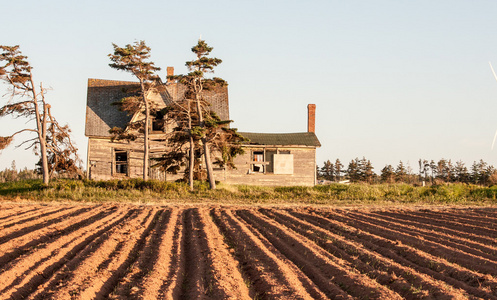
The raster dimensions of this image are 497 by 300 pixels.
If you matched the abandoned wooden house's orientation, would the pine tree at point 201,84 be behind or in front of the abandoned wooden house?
in front

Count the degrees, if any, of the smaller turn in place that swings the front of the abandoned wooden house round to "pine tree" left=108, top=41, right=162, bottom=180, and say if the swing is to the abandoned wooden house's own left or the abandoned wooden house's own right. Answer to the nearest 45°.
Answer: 0° — it already faces it

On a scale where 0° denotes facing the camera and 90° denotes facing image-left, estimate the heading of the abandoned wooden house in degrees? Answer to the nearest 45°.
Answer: approximately 0°
